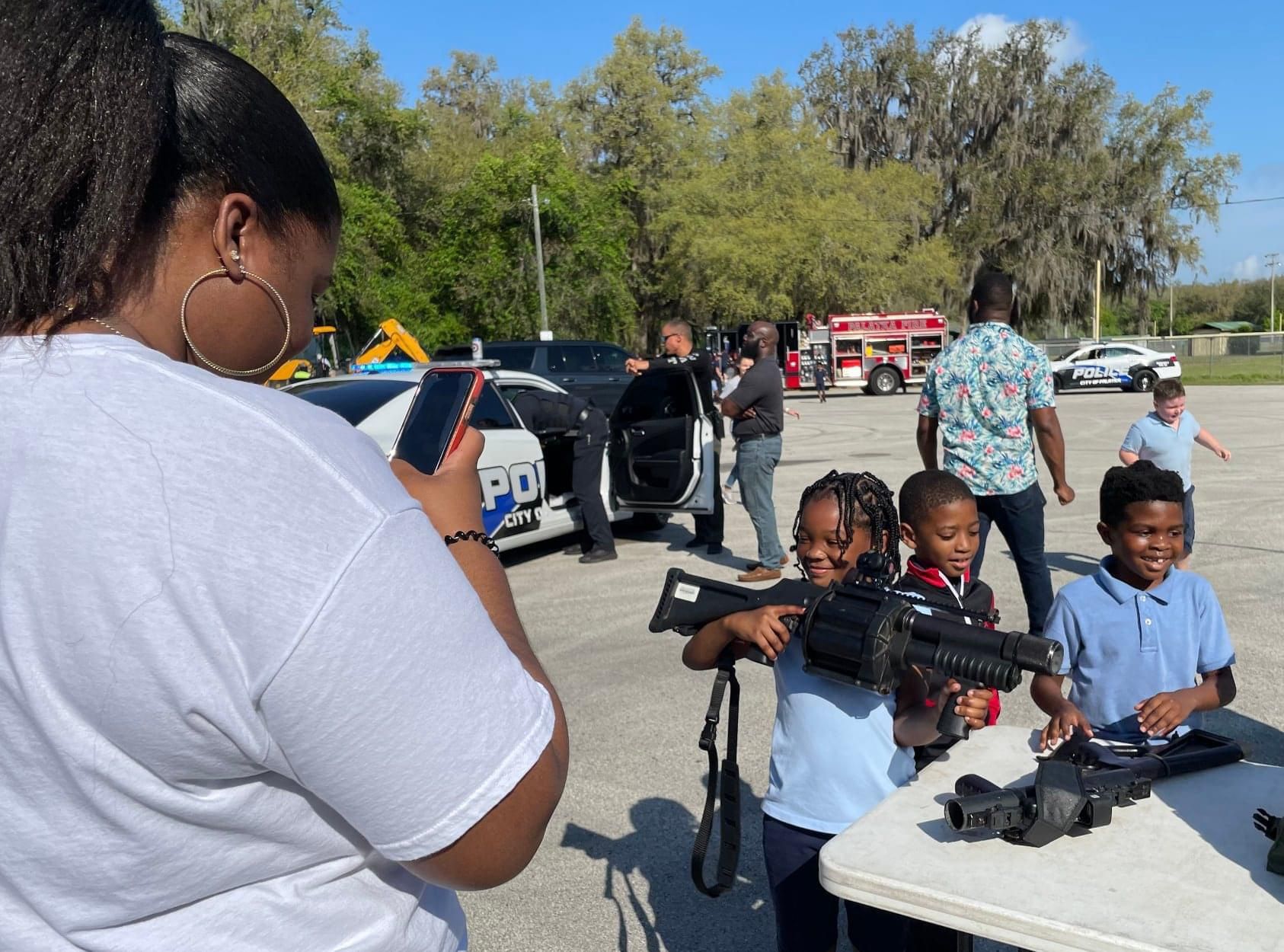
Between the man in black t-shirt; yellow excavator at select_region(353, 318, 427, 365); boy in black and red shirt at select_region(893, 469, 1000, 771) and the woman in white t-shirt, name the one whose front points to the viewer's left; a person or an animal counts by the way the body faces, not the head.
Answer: the man in black t-shirt

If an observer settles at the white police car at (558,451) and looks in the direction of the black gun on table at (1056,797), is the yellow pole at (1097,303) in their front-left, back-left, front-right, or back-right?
back-left

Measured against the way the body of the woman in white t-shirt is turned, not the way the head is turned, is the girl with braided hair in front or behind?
in front

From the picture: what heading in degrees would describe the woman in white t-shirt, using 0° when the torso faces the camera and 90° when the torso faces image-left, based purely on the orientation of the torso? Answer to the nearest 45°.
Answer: approximately 225°

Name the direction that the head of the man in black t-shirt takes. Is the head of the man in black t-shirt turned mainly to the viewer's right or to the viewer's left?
to the viewer's left

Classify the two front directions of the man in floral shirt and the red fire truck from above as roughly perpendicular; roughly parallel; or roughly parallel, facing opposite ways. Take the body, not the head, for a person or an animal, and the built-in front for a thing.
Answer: roughly perpendicular

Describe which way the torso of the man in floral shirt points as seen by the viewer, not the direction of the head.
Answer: away from the camera

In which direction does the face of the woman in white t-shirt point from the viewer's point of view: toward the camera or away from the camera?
away from the camera

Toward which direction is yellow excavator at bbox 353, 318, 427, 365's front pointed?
to the viewer's right

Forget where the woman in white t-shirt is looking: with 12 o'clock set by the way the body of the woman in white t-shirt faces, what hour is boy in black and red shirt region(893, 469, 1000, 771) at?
The boy in black and red shirt is roughly at 12 o'clock from the woman in white t-shirt.
